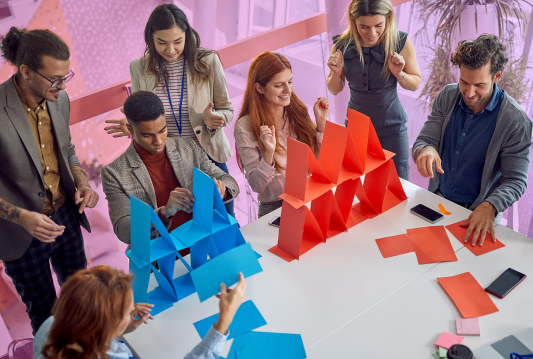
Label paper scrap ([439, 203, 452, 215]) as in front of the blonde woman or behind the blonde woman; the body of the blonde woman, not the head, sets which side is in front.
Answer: in front

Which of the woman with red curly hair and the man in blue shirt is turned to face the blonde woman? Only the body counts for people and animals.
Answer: the woman with red curly hair

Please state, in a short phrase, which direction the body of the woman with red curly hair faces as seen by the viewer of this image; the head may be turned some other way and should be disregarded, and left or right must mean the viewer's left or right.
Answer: facing away from the viewer and to the right of the viewer

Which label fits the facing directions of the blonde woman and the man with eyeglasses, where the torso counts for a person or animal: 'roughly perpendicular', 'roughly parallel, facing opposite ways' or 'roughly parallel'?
roughly perpendicular

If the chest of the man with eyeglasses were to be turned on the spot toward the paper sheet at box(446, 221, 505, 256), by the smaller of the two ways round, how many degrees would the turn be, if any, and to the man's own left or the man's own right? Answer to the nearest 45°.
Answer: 0° — they already face it

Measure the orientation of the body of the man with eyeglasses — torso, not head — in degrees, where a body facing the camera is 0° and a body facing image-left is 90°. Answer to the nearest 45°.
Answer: approximately 315°

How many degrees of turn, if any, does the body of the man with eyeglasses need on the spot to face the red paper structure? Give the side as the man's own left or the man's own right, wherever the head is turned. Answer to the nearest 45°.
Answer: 0° — they already face it

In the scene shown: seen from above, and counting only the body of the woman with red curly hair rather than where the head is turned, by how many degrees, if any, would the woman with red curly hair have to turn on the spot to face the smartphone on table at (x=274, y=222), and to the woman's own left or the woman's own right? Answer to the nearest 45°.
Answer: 0° — they already face it

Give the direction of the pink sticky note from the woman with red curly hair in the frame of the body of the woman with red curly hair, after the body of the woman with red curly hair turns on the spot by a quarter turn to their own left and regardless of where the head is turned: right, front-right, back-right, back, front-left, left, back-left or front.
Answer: back-right

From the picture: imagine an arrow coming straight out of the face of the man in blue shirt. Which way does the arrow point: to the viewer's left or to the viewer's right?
to the viewer's left

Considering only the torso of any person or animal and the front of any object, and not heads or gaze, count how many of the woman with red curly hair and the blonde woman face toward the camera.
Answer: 1
